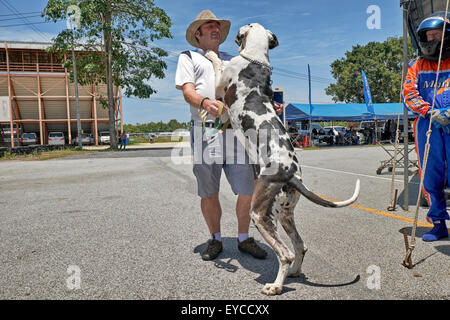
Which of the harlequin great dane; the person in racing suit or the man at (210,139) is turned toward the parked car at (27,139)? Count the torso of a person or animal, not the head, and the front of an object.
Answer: the harlequin great dane

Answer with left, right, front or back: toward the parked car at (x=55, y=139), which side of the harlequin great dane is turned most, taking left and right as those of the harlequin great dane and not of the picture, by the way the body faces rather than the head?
front

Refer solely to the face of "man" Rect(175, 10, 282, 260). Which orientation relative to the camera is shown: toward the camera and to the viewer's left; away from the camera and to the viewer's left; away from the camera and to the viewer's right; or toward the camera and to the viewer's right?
toward the camera and to the viewer's right

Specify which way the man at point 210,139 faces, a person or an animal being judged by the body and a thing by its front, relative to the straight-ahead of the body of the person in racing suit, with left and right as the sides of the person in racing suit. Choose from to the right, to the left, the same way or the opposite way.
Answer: to the left

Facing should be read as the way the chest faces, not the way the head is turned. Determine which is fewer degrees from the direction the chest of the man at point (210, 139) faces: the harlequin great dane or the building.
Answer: the harlequin great dane

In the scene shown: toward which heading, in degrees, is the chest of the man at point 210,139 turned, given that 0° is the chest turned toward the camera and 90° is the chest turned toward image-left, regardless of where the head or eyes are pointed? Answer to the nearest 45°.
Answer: approximately 315°

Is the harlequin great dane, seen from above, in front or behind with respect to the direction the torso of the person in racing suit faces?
in front

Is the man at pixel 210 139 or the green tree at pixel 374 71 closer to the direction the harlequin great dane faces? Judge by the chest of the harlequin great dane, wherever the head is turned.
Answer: the man

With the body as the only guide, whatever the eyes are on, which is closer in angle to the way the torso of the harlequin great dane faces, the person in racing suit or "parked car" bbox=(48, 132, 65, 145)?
the parked car

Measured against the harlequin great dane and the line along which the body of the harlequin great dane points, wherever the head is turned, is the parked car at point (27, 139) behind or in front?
in front

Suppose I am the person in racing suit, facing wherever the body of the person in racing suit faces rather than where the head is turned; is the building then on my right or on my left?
on my right

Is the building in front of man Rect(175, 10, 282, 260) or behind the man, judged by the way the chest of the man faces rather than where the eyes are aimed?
behind

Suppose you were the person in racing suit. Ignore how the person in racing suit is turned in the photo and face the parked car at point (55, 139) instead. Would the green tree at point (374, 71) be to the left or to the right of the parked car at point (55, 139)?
right

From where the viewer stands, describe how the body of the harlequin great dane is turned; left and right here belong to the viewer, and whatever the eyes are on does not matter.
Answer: facing away from the viewer and to the left of the viewer
